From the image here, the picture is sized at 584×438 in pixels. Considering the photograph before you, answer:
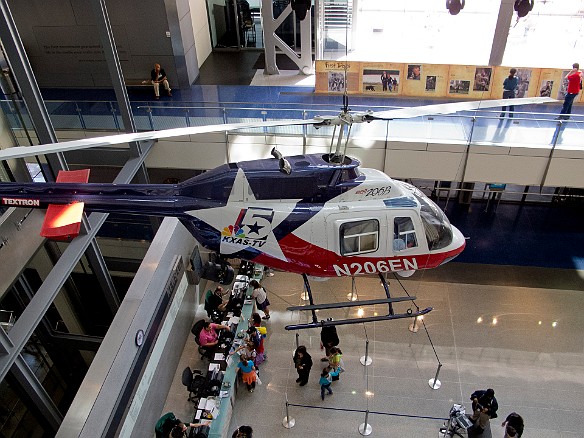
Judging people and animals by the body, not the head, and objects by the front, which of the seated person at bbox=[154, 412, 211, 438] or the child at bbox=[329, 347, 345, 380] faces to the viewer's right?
the seated person

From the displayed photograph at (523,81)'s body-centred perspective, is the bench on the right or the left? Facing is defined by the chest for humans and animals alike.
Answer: on its right

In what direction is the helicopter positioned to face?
to the viewer's right

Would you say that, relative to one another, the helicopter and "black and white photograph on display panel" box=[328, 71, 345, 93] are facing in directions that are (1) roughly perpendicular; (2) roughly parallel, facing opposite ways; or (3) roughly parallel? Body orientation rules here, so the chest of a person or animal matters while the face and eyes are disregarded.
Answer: roughly perpendicular

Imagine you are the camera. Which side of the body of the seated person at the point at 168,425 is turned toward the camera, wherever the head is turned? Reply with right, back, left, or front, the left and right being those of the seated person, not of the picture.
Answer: right

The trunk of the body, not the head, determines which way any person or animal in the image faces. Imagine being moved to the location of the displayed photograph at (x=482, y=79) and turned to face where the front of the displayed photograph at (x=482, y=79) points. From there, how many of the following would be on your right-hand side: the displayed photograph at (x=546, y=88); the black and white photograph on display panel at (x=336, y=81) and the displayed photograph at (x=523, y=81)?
1

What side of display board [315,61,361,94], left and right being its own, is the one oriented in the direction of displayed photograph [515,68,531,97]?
left

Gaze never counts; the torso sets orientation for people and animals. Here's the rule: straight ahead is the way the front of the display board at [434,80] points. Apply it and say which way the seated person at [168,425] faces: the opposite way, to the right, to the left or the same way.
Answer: to the left

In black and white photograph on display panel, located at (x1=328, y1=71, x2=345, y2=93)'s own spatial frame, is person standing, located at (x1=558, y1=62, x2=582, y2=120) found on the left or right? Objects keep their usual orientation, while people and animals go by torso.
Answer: on its left

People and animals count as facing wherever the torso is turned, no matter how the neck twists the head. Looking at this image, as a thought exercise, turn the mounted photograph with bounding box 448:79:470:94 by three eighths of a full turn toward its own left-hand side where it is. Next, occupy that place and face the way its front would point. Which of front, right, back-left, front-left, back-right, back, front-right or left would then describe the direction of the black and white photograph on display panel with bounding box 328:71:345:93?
back-left
